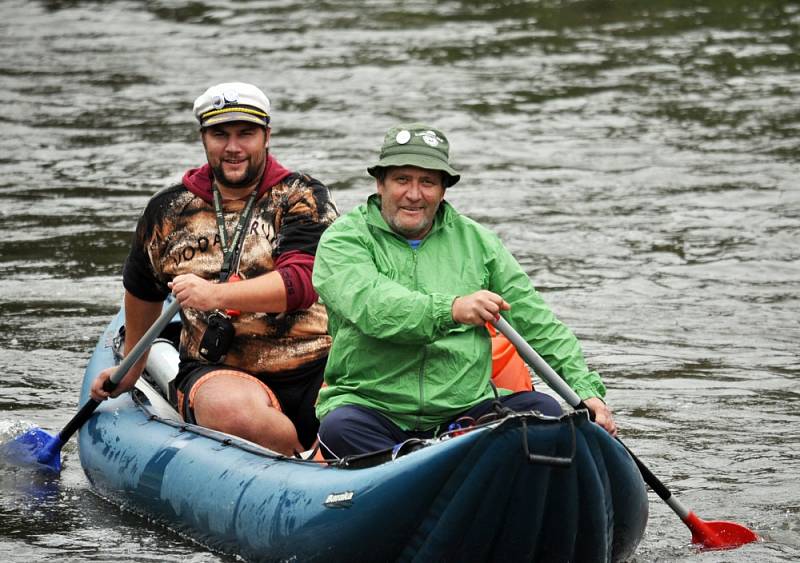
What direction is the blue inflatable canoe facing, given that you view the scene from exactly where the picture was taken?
facing the viewer and to the right of the viewer

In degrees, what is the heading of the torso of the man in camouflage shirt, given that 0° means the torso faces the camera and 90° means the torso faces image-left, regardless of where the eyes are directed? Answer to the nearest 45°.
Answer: approximately 0°

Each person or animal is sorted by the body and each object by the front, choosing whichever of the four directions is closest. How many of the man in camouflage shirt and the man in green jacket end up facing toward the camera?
2
